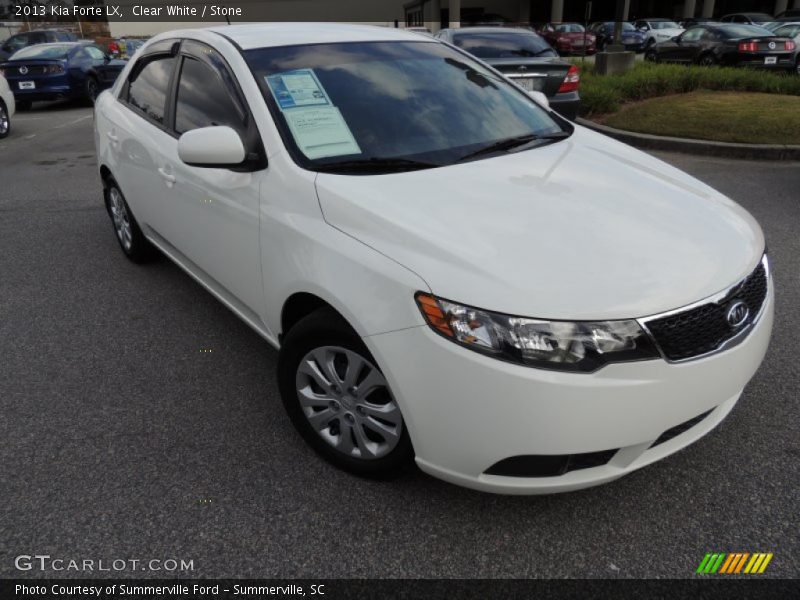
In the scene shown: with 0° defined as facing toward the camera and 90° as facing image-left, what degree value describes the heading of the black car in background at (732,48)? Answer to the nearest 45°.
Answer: approximately 135°

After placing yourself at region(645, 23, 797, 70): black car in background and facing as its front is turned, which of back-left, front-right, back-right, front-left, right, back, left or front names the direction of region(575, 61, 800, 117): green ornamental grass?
back-left

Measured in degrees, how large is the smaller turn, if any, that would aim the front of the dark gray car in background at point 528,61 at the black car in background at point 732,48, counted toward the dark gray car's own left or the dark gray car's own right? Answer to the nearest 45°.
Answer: approximately 90° to the dark gray car's own right

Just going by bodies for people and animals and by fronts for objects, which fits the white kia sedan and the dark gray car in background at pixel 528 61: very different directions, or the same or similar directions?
very different directions

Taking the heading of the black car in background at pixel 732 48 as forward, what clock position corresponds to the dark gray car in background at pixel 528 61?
the dark gray car in background at pixel 528 61 is roughly at 8 o'clock from the black car in background at pixel 732 48.

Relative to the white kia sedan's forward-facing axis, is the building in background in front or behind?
behind

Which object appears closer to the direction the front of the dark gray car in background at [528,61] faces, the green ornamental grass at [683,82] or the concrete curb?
the green ornamental grass

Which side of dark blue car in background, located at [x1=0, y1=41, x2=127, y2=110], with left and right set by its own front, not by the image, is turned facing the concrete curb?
right

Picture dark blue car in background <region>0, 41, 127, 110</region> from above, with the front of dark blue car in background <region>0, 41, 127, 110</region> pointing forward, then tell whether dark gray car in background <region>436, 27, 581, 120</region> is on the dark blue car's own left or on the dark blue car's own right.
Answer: on the dark blue car's own right
